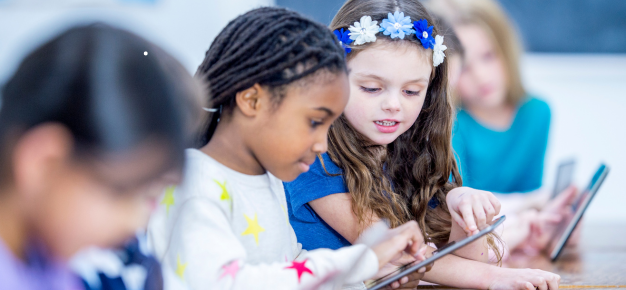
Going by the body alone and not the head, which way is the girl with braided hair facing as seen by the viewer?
to the viewer's right

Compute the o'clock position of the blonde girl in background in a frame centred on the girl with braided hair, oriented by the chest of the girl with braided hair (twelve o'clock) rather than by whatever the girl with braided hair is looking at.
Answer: The blonde girl in background is roughly at 10 o'clock from the girl with braided hair.

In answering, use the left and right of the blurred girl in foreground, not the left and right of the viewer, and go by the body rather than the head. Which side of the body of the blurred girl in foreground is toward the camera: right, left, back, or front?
right

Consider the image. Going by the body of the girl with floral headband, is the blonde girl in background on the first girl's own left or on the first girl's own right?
on the first girl's own left

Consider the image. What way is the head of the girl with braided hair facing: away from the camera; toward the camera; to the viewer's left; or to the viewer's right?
to the viewer's right

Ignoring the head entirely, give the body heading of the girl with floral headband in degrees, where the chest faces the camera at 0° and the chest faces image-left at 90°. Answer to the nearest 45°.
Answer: approximately 315°

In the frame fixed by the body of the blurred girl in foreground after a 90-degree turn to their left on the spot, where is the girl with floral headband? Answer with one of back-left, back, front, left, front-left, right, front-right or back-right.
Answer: front-right

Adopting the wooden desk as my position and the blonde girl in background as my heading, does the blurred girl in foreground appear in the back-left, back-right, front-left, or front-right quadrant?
back-left

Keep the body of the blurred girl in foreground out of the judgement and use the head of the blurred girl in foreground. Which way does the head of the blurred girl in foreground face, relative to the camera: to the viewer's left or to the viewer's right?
to the viewer's right

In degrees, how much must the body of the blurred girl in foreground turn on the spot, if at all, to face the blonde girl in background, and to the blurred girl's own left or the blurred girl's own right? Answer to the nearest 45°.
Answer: approximately 45° to the blurred girl's own left

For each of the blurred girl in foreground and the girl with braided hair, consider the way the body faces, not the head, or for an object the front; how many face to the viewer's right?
2
